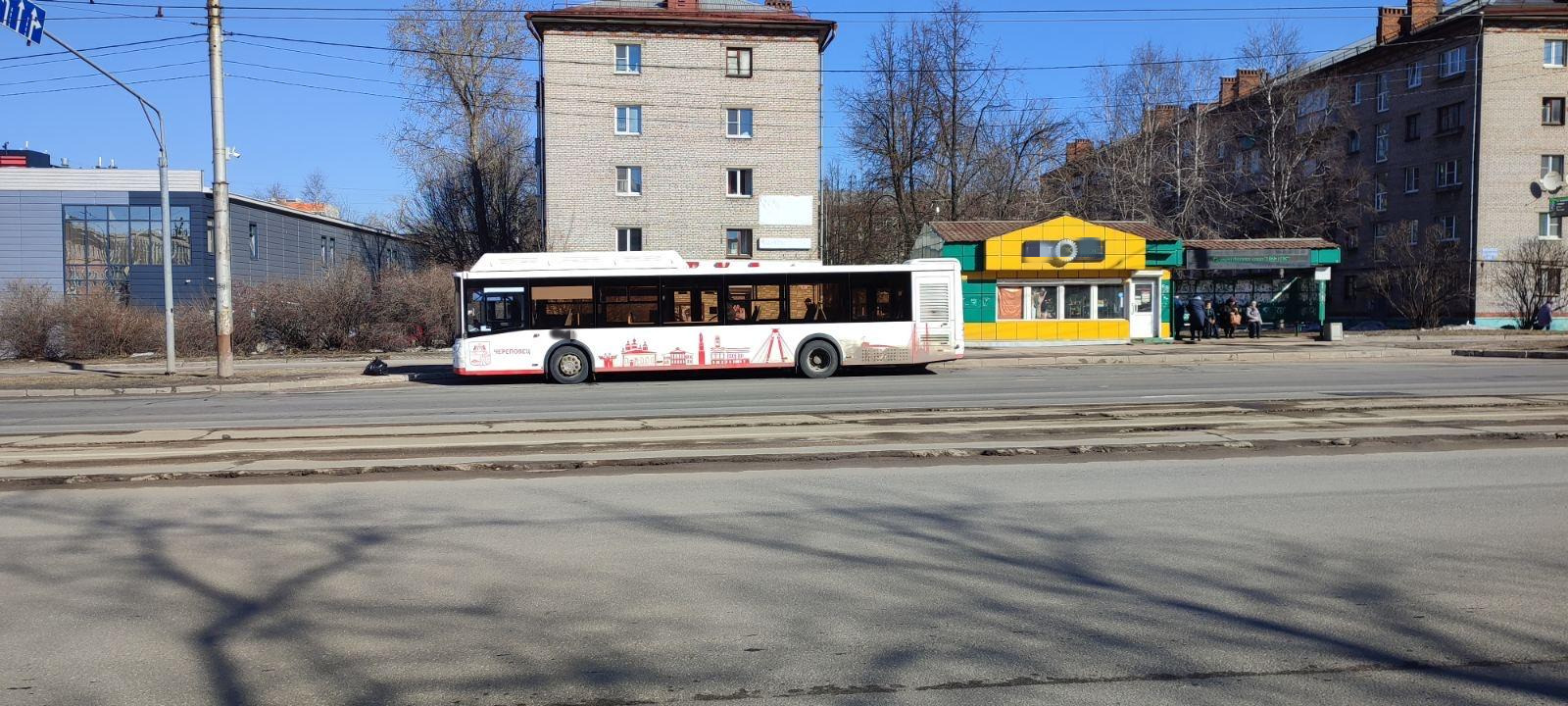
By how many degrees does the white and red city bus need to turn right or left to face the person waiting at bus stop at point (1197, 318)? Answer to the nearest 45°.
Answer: approximately 135° to its right

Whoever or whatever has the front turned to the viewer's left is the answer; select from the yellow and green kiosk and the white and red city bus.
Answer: the white and red city bus

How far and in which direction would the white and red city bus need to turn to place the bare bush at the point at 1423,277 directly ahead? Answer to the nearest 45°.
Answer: approximately 135° to its right

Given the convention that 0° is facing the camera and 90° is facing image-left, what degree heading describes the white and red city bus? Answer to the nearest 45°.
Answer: approximately 90°

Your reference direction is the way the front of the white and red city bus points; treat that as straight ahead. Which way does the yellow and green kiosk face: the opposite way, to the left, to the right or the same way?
to the left

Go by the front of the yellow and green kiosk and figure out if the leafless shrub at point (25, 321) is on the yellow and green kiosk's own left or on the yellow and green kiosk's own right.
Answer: on the yellow and green kiosk's own right

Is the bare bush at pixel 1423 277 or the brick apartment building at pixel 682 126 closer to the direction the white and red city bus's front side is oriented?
the brick apartment building

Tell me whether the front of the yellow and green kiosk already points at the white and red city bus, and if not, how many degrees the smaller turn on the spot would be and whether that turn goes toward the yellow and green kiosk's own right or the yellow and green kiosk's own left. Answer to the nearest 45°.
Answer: approximately 45° to the yellow and green kiosk's own right

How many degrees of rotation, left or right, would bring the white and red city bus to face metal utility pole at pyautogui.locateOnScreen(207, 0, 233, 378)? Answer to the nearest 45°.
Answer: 0° — it already faces it

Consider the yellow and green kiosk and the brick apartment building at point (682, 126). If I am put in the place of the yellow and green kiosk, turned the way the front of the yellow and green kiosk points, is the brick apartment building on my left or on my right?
on my right

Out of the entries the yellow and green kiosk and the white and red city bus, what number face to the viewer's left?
1

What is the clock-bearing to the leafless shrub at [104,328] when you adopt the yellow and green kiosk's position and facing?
The leafless shrub is roughly at 2 o'clock from the yellow and green kiosk.

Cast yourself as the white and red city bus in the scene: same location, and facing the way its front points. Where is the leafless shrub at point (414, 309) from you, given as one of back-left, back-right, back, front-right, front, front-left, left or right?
front-right
